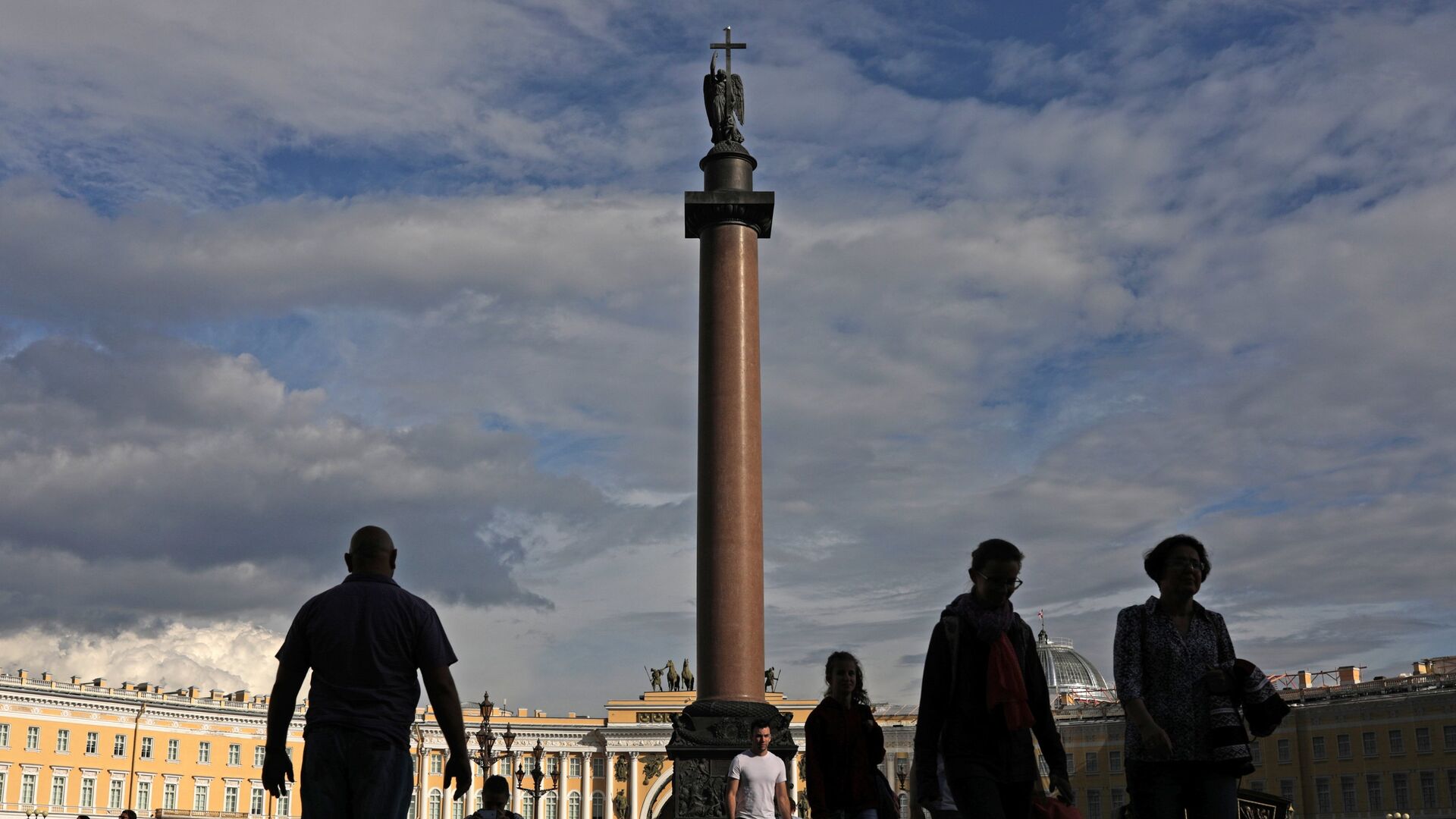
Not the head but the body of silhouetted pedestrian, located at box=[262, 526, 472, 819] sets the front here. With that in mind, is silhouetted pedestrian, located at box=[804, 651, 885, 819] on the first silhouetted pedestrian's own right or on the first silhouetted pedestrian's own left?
on the first silhouetted pedestrian's own right

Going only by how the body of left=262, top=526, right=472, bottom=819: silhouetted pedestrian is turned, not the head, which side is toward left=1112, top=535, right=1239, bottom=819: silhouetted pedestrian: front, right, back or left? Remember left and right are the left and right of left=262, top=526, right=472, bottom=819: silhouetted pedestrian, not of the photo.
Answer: right

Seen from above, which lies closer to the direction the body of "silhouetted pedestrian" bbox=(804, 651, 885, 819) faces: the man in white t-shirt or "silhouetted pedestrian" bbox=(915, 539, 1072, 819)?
the silhouetted pedestrian

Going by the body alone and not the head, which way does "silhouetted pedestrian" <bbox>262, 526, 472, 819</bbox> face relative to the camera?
away from the camera

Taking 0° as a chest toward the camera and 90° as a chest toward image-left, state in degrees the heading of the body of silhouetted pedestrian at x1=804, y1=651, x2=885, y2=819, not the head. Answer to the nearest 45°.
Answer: approximately 0°

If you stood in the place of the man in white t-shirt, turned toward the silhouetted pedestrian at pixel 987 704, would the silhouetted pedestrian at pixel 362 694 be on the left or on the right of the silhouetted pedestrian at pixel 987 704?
right

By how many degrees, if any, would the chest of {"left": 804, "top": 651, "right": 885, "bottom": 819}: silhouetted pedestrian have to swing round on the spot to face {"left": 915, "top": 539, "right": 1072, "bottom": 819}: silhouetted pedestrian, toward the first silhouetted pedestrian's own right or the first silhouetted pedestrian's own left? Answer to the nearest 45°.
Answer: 0° — they already face them

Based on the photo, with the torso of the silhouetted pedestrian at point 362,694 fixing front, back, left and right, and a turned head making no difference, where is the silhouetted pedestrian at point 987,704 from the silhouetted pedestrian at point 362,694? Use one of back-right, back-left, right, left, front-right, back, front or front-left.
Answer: right

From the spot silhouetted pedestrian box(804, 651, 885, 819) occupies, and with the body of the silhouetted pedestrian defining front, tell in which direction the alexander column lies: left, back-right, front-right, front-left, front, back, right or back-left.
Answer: back

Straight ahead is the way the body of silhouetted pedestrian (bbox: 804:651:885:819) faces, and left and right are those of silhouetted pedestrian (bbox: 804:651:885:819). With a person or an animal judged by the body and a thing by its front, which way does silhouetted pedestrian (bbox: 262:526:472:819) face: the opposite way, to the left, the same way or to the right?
the opposite way

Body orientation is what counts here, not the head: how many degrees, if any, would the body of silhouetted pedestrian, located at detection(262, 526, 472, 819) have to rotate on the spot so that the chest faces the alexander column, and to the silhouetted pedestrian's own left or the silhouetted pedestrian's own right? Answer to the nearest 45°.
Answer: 0° — they already face it

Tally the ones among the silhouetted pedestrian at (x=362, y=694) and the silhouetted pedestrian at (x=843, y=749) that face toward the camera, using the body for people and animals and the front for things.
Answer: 1
